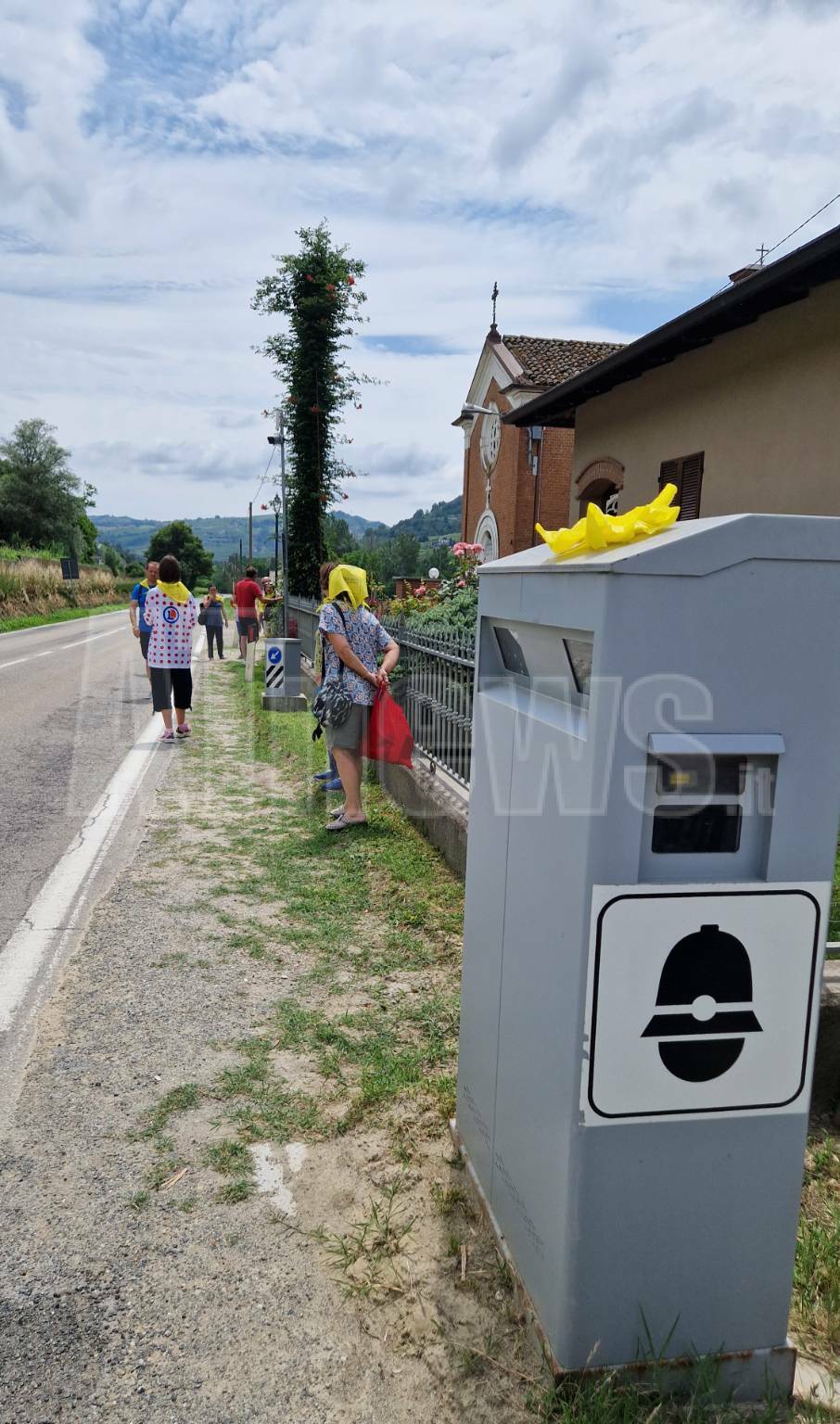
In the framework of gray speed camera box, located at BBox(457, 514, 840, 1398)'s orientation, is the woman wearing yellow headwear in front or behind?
behind

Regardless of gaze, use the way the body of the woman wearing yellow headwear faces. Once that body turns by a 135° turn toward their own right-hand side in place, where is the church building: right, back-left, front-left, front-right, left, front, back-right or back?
left

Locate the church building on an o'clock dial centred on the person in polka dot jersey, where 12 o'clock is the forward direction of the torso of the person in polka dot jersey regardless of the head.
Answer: The church building is roughly at 1 o'clock from the person in polka dot jersey.

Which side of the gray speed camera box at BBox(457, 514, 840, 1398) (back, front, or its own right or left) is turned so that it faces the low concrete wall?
back

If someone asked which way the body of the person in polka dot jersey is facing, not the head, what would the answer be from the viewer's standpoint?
away from the camera

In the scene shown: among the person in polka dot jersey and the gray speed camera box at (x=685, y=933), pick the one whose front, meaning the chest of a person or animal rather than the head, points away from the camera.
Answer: the person in polka dot jersey

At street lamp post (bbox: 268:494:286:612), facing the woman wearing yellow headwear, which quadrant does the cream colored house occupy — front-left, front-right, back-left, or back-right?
front-left

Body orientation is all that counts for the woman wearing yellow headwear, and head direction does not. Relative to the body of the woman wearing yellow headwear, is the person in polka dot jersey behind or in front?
in front

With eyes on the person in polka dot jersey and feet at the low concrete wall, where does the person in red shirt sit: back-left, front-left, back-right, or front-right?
front-right

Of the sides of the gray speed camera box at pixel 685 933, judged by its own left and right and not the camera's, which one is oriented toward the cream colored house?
back

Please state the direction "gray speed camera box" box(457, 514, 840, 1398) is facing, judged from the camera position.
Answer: facing the viewer

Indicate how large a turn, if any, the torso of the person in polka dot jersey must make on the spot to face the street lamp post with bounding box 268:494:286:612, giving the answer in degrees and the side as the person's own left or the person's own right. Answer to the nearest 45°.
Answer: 0° — they already face it

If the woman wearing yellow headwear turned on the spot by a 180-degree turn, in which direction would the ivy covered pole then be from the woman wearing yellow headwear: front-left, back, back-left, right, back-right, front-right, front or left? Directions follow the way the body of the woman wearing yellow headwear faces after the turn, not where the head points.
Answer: back-left

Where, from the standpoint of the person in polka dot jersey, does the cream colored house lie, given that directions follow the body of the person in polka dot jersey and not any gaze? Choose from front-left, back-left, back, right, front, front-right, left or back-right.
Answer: right

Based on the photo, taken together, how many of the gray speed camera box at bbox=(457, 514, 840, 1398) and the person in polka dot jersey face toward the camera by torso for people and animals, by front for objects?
1
